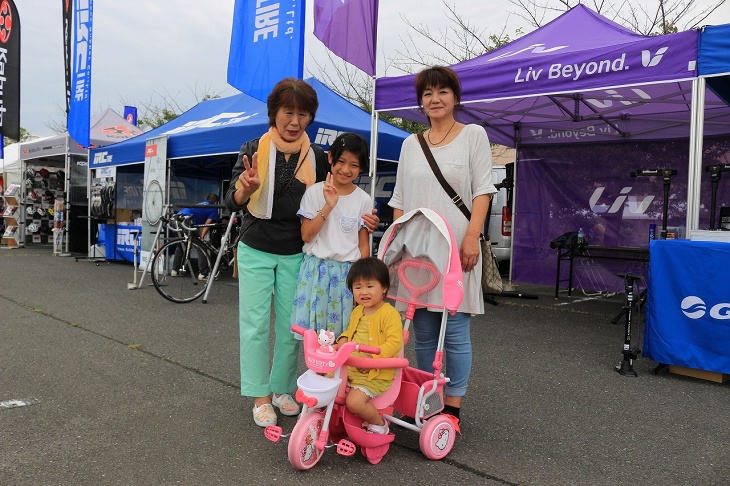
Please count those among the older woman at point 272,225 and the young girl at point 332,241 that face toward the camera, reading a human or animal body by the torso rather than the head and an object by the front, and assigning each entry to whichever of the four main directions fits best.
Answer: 2

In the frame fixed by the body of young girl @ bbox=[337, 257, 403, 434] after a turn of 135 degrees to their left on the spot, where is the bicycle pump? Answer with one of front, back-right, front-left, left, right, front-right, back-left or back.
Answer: front-left

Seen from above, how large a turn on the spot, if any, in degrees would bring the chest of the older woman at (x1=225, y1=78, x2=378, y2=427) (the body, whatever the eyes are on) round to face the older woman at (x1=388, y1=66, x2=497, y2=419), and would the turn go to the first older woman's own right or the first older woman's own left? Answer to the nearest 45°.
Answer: approximately 90° to the first older woman's own left

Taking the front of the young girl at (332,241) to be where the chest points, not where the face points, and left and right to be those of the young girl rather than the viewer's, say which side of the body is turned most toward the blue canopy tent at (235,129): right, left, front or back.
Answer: back

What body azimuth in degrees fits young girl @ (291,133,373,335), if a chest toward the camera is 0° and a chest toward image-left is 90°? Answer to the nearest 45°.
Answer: approximately 0°

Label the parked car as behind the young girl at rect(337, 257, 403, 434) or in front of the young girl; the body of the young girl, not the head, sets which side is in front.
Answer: behind
